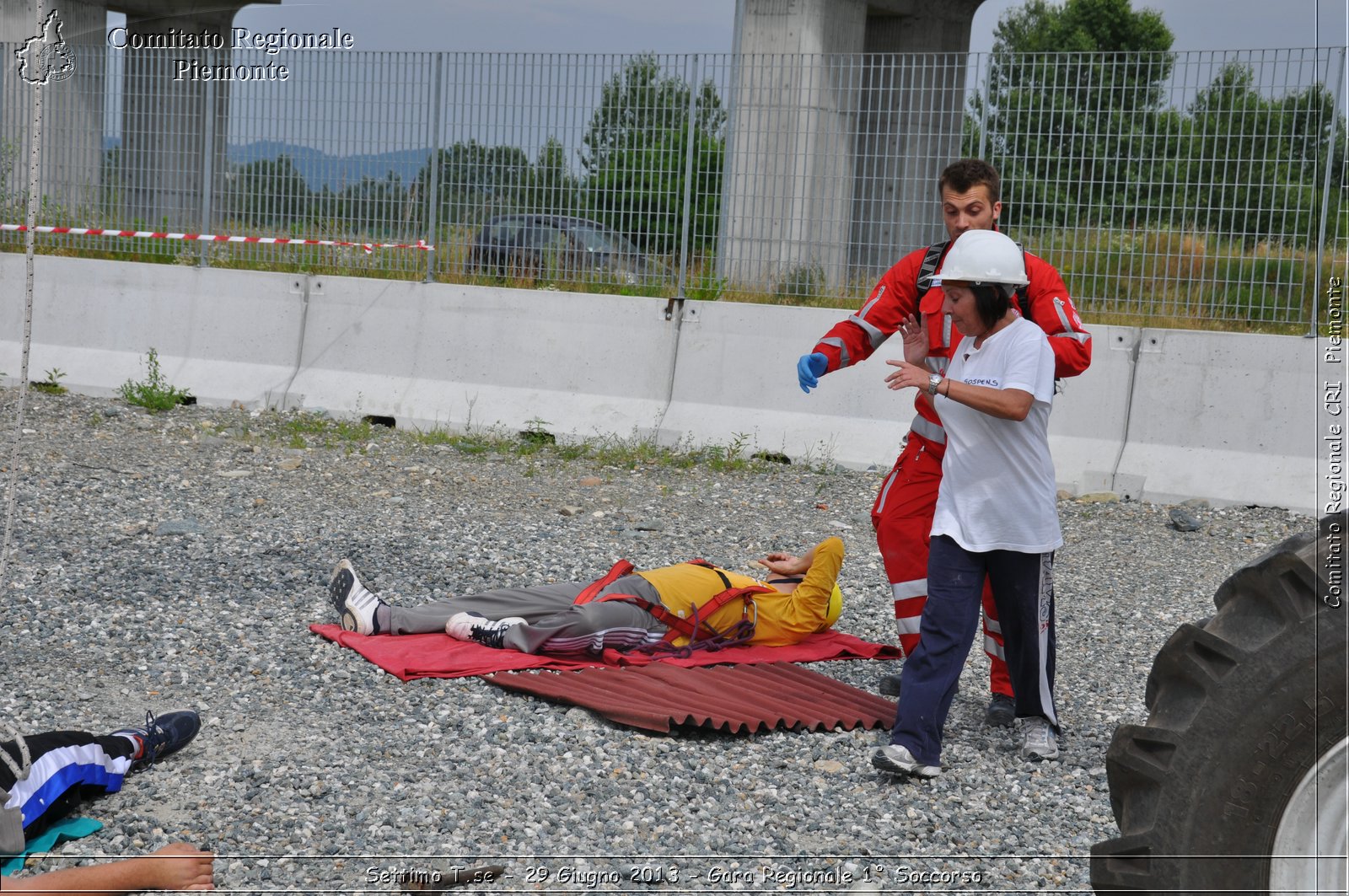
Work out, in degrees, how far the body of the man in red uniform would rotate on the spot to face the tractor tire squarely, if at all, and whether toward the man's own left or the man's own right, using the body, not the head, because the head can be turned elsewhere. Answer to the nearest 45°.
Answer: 0° — they already face it

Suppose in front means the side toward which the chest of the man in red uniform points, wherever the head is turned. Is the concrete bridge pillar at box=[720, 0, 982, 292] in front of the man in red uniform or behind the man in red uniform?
behind

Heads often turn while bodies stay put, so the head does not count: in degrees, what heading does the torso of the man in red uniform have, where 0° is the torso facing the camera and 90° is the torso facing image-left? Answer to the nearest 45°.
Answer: approximately 0°

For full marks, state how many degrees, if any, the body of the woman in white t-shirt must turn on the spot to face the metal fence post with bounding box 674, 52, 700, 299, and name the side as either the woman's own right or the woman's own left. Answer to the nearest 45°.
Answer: approximately 135° to the woman's own right

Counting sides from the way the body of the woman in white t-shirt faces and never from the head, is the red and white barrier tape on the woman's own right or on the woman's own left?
on the woman's own right

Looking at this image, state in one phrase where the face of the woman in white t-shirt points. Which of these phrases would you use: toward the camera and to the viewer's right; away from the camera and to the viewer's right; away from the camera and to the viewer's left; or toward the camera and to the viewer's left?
toward the camera and to the viewer's left

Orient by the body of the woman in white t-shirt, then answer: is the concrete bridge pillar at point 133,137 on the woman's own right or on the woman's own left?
on the woman's own right

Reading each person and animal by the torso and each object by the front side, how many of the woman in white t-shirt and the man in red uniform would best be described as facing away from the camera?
0

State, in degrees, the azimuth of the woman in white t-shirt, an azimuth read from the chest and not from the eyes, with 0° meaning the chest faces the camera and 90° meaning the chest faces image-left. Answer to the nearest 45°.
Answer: approximately 45°

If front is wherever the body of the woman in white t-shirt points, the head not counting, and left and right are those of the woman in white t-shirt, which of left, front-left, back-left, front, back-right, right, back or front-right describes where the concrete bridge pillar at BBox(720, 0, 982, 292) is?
back-right

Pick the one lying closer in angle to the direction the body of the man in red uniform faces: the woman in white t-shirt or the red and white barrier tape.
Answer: the woman in white t-shirt

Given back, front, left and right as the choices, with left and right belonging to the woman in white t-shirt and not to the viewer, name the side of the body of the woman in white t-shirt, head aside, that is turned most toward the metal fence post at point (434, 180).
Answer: right

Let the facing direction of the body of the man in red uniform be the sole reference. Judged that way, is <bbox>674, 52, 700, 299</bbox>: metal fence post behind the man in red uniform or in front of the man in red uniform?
behind
